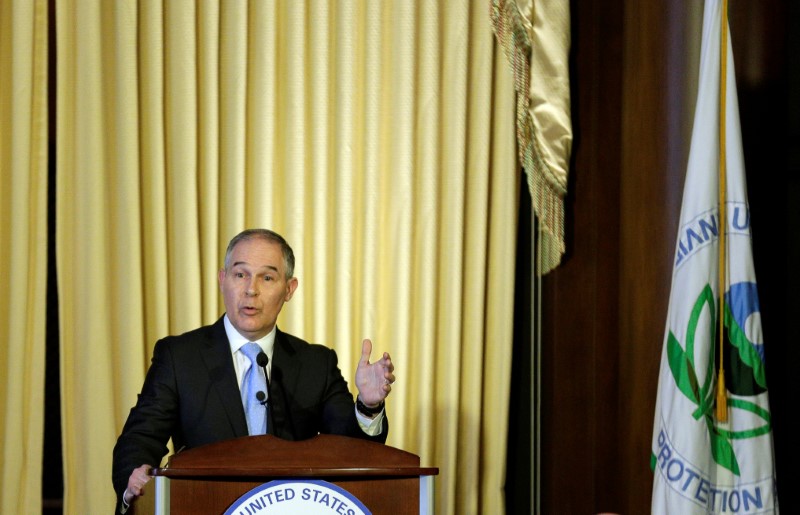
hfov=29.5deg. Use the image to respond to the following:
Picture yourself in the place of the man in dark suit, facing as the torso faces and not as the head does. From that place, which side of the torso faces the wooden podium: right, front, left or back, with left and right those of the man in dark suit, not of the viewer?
front

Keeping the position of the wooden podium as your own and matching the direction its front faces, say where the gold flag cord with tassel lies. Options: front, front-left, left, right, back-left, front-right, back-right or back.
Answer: back-left

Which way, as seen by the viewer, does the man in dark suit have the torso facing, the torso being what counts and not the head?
toward the camera

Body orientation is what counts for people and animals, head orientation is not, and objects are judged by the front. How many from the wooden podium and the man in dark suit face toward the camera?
2

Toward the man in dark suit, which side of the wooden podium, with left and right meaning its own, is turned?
back

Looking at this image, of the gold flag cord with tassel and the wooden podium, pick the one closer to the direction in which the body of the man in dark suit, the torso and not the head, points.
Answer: the wooden podium

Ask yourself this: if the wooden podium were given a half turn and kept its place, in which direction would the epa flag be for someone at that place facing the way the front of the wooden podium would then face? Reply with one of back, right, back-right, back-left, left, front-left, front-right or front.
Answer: front-right

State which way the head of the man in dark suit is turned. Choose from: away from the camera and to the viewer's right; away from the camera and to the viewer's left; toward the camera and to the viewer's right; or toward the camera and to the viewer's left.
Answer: toward the camera and to the viewer's left

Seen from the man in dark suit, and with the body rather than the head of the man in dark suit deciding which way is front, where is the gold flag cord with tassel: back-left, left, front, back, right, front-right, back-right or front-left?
left

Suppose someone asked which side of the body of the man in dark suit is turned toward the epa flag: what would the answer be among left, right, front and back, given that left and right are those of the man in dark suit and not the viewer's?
left

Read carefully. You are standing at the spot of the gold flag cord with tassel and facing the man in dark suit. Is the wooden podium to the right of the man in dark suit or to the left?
left
